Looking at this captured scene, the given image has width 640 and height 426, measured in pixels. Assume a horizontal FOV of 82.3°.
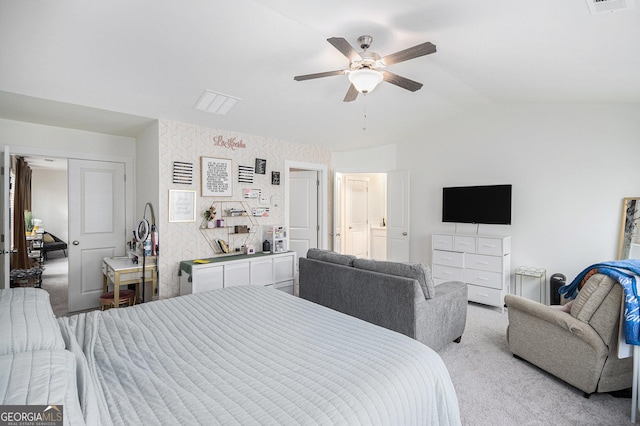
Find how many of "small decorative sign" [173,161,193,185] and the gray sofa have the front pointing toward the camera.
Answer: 1

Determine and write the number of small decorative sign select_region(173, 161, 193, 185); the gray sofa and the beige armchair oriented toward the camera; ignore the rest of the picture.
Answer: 1

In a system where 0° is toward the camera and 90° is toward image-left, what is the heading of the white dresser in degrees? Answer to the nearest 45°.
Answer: approximately 45°

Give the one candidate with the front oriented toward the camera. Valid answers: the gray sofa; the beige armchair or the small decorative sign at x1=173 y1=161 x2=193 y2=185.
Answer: the small decorative sign

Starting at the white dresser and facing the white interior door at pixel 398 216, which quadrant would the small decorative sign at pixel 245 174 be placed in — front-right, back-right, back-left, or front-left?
front-left

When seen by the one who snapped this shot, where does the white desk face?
facing the viewer and to the left of the viewer

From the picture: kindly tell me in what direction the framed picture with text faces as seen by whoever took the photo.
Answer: facing the viewer and to the right of the viewer

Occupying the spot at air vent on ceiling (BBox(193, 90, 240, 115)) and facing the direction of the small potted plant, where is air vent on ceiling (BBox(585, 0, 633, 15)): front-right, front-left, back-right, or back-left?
back-right

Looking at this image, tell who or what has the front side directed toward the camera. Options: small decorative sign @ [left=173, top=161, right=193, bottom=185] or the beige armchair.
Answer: the small decorative sign

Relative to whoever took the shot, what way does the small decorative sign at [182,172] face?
facing the viewer

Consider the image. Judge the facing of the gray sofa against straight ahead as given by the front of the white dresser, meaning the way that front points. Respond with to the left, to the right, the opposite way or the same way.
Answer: the opposite way

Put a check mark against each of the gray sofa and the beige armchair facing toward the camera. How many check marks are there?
0
